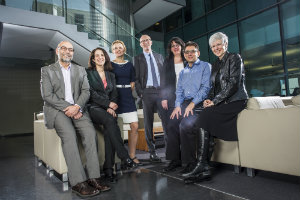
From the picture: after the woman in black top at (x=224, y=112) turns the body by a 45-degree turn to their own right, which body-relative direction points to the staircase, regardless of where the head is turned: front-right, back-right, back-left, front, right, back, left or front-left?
front-right

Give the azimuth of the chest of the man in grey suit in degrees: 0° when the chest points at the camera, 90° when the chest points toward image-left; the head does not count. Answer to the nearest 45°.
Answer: approximately 315°

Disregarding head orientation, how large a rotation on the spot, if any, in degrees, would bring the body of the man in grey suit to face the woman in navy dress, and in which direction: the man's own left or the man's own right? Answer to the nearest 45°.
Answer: approximately 90° to the man's own left

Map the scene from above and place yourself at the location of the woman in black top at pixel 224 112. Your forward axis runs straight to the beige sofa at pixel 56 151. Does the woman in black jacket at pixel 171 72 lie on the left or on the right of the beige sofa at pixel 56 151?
right

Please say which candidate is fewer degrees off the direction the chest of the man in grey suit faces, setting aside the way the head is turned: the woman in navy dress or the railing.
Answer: the woman in navy dress

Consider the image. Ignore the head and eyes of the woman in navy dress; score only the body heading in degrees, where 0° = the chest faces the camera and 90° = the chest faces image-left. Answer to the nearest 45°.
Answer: approximately 0°
